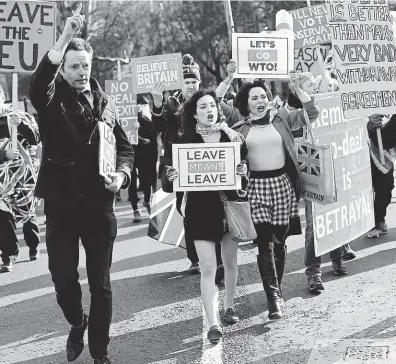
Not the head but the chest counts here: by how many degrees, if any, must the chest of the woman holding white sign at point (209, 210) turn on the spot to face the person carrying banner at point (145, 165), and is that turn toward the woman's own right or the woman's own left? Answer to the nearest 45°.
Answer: approximately 180°

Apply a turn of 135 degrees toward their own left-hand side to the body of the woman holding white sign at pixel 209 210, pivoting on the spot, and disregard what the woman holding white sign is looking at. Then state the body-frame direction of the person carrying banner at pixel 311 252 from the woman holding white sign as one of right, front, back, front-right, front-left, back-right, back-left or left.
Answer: front

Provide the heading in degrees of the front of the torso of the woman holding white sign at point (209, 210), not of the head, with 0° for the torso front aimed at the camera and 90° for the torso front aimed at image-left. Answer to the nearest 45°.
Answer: approximately 0°

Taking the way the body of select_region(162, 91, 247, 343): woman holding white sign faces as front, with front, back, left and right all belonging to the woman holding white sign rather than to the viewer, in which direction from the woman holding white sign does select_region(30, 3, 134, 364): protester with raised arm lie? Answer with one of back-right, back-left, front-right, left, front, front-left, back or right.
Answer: front-right

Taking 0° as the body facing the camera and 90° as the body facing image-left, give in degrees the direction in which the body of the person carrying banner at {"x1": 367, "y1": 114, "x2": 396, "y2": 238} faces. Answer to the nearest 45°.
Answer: approximately 45°

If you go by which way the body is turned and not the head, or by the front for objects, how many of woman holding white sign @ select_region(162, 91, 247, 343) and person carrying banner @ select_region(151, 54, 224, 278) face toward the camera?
2
